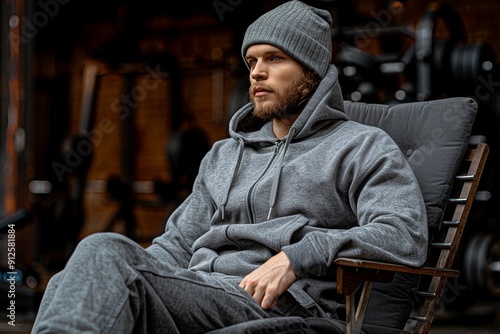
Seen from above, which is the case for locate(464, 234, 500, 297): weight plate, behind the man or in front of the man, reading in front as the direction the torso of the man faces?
behind

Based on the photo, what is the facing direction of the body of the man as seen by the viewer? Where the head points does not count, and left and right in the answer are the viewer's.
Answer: facing the viewer and to the left of the viewer

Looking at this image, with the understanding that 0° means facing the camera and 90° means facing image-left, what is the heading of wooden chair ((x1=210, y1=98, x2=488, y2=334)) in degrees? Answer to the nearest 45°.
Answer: approximately 45°
